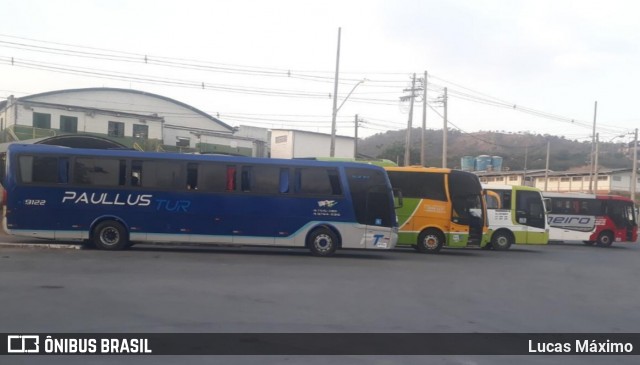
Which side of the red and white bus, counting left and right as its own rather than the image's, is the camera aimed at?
right

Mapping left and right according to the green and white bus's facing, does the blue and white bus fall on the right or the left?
on its right

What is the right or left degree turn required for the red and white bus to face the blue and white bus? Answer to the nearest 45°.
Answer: approximately 135° to its right

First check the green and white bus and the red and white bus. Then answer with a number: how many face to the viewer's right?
2

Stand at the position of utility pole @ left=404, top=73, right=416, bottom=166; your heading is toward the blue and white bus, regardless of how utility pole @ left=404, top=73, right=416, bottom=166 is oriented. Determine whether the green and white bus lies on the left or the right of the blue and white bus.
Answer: left

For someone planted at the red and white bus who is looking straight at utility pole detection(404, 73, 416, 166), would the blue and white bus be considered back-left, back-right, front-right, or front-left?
front-left

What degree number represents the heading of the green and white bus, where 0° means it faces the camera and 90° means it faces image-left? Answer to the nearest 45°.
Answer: approximately 270°

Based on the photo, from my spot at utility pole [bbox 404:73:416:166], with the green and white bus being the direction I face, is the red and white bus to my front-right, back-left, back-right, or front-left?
front-left

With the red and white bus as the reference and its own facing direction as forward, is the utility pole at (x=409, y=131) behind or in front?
behind

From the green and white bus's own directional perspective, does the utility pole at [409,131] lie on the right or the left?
on its left

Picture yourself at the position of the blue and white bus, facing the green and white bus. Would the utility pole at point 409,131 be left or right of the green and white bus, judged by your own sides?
left
